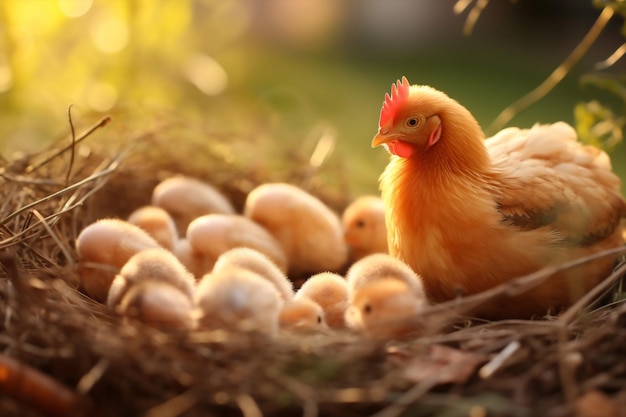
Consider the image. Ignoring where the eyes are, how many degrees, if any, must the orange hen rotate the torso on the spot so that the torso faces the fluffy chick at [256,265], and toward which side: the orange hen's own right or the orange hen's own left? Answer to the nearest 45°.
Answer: approximately 45° to the orange hen's own right

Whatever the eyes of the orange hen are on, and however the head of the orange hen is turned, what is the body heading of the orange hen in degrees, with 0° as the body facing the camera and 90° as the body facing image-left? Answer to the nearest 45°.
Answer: approximately 45°

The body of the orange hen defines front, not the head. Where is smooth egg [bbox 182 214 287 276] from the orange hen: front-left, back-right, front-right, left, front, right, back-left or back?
front-right

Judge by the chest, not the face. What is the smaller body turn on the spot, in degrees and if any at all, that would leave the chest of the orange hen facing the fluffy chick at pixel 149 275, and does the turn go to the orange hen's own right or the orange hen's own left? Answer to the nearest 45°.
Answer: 0° — it already faces it

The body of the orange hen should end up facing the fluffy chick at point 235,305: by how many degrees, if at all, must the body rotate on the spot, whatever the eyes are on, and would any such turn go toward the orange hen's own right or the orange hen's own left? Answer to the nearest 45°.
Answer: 0° — it already faces it

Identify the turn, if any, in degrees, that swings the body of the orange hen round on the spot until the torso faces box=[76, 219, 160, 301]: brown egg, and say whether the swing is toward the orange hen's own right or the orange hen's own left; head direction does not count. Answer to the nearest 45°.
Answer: approximately 45° to the orange hen's own right

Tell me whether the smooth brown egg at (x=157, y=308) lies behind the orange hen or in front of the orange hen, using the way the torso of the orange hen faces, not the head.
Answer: in front

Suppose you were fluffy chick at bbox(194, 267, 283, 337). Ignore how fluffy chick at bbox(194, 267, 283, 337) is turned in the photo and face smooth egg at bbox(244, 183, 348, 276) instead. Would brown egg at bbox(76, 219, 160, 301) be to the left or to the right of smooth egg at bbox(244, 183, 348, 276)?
left

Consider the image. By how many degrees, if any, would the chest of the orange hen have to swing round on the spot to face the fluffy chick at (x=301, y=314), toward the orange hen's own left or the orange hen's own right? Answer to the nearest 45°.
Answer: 0° — it already faces it
